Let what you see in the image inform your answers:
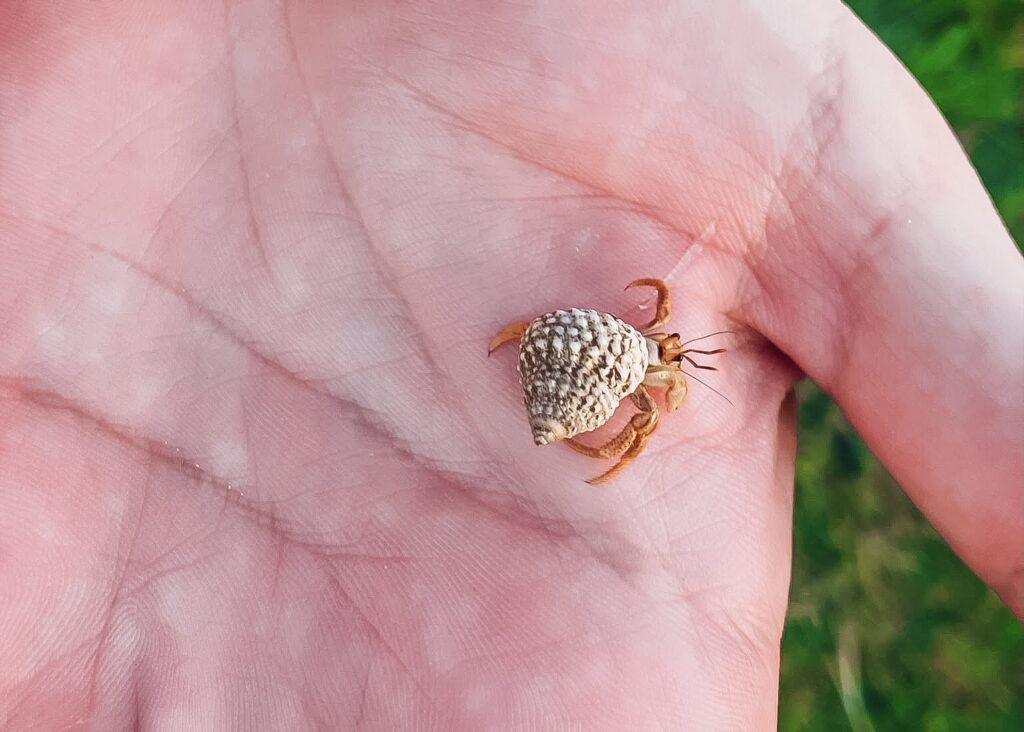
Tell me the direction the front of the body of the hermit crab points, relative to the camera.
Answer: to the viewer's right

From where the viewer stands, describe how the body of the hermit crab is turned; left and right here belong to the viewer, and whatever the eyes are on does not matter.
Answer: facing to the right of the viewer
